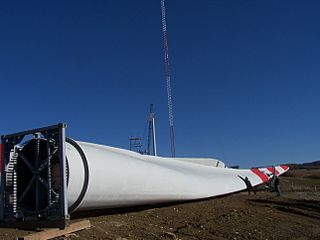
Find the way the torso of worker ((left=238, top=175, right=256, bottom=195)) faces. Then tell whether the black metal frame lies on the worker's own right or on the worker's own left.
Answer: on the worker's own left
